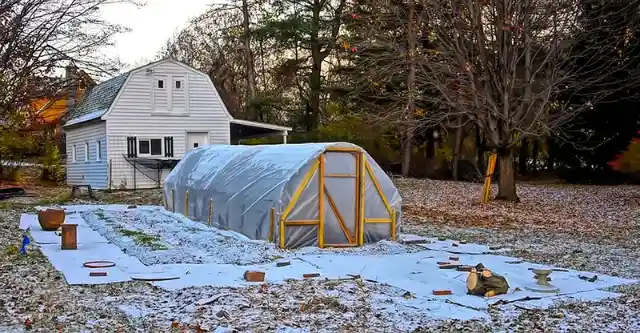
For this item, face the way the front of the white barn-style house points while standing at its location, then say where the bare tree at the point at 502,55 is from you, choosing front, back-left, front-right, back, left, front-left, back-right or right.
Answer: front-left

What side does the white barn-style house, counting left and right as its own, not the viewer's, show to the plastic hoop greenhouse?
front

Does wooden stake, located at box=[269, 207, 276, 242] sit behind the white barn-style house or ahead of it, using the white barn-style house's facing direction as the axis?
ahead

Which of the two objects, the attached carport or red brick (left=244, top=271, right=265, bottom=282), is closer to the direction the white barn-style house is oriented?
the red brick

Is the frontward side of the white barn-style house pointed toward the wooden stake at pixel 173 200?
yes

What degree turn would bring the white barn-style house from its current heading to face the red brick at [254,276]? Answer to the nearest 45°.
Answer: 0° — it already faces it

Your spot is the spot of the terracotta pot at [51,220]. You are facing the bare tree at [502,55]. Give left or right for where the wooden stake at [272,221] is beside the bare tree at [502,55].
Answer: right

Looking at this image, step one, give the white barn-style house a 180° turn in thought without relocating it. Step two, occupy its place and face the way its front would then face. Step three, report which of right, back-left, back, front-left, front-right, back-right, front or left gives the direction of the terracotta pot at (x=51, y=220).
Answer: back

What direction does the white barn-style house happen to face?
toward the camera

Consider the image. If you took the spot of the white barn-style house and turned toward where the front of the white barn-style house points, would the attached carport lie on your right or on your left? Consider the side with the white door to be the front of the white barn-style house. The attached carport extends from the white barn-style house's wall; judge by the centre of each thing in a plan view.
on your left

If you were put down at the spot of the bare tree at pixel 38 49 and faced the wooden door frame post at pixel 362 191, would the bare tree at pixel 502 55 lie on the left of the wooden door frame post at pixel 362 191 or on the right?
left
